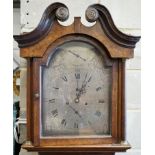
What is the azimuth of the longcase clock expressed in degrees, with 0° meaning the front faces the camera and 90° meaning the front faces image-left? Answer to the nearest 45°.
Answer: approximately 0°
